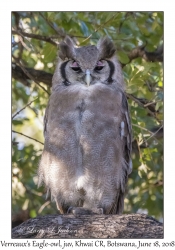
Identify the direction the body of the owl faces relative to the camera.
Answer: toward the camera
